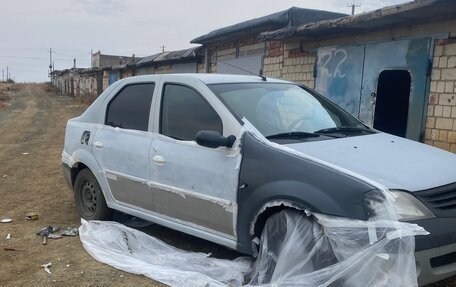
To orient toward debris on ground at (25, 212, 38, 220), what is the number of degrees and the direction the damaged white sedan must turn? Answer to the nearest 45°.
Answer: approximately 180°

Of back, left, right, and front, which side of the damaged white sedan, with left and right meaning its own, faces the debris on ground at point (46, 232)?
back

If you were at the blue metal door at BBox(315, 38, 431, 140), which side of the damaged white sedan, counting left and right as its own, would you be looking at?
left

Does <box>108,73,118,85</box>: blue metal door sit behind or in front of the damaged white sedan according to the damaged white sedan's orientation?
behind

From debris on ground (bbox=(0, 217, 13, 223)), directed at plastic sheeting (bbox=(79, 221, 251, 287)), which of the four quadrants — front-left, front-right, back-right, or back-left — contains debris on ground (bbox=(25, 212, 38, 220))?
front-left

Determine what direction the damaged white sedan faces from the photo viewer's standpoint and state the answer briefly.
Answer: facing the viewer and to the right of the viewer

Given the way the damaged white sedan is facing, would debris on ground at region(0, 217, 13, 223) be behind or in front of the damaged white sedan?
behind
